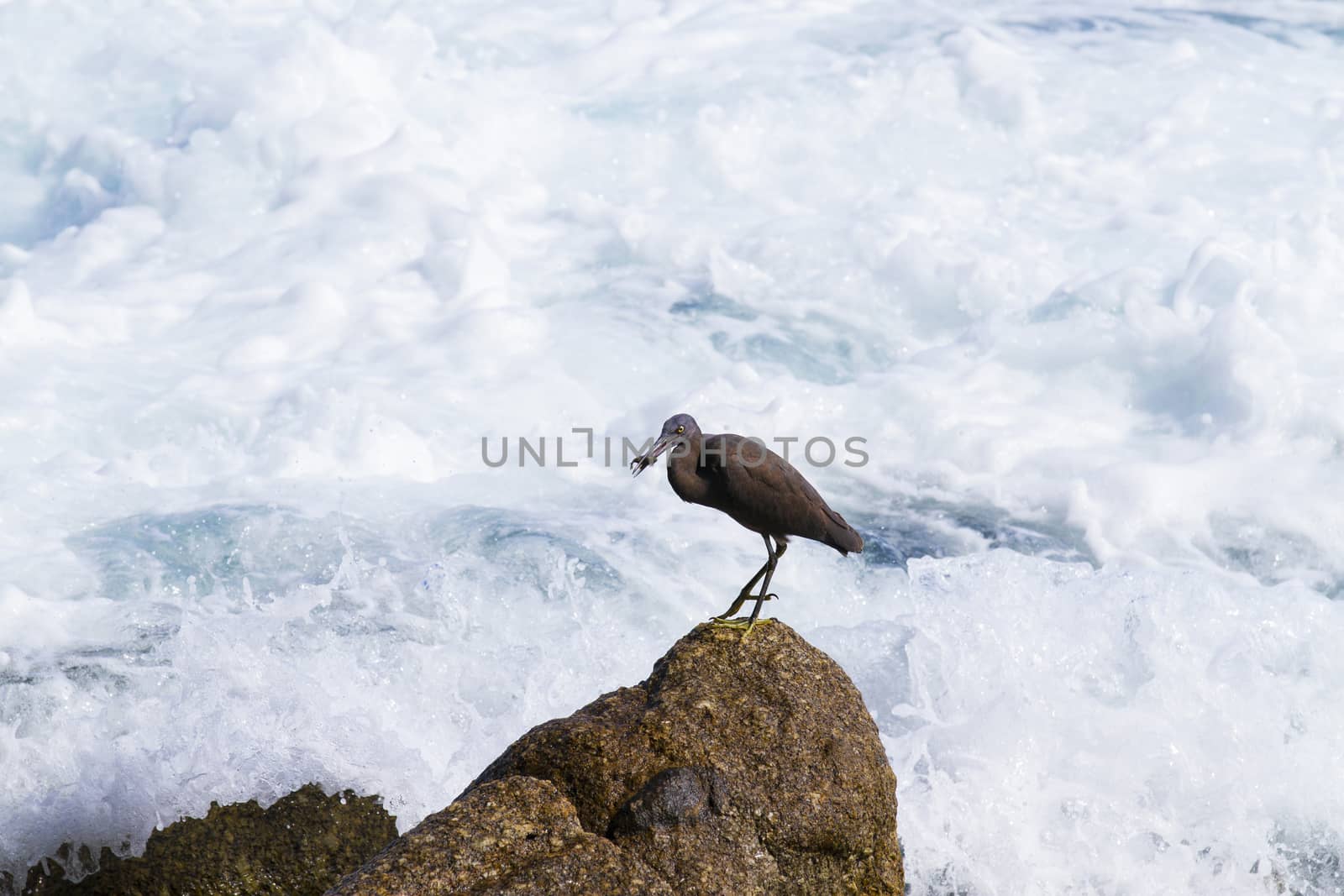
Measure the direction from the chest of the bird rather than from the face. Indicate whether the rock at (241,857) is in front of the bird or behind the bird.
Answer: in front

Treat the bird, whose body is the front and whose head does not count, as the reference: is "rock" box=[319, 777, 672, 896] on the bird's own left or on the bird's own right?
on the bird's own left

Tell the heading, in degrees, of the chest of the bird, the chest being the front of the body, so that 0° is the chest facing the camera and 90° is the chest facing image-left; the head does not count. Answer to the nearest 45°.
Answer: approximately 90°
